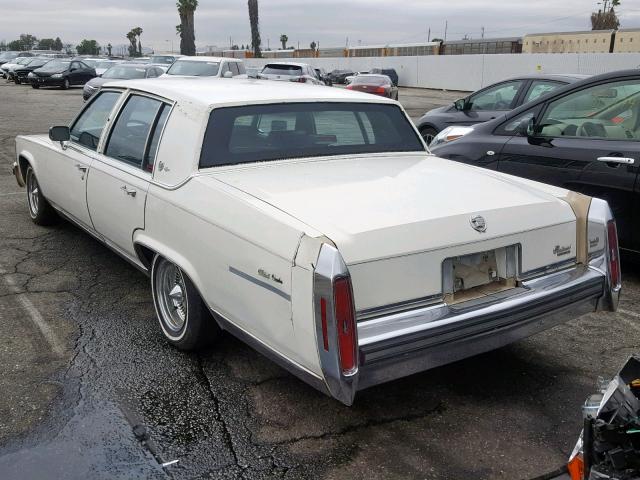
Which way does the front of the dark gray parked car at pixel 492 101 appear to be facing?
to the viewer's left

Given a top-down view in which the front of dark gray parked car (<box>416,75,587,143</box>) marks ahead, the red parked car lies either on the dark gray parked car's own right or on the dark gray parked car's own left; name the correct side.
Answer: on the dark gray parked car's own right

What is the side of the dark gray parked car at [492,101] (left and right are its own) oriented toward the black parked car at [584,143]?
left

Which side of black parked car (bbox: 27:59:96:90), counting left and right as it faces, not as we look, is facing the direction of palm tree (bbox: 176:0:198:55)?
back

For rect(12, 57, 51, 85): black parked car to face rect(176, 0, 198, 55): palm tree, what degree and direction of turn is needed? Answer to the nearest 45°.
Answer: approximately 180°

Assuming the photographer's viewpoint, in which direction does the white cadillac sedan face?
facing away from the viewer and to the left of the viewer

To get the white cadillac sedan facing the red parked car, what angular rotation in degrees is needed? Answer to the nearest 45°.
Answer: approximately 45° to its right

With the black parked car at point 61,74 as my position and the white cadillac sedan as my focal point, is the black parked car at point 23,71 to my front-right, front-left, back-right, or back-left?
back-right

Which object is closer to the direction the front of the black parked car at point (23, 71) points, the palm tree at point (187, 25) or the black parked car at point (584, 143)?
the black parked car

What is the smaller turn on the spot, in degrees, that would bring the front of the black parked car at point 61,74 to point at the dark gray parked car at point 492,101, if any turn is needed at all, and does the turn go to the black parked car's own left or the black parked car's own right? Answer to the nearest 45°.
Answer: approximately 45° to the black parked car's own left

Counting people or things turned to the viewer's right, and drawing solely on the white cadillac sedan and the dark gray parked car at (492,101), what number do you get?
0
